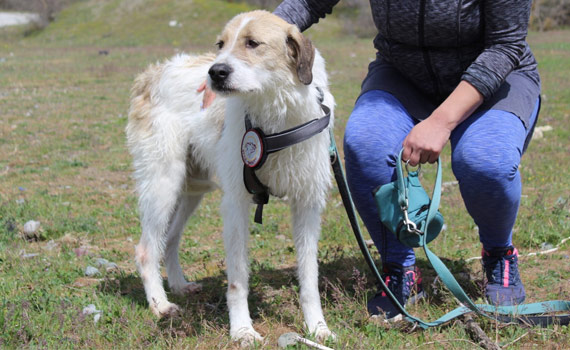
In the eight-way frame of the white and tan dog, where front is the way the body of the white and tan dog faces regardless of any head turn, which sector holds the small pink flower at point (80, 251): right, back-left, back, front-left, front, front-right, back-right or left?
back

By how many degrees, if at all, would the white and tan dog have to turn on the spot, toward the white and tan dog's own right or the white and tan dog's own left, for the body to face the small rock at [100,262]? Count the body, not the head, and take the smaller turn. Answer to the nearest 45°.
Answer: approximately 180°

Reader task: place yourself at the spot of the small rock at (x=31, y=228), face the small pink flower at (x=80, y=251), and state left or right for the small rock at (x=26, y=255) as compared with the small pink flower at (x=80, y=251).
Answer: right

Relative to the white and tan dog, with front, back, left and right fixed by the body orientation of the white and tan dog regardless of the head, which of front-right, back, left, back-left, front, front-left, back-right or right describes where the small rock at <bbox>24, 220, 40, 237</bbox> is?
back

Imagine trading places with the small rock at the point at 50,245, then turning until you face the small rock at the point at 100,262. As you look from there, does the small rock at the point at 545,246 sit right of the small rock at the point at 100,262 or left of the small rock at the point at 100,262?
left

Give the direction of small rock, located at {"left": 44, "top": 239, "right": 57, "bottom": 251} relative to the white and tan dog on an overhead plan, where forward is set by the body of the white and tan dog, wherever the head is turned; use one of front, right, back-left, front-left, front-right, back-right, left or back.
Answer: back

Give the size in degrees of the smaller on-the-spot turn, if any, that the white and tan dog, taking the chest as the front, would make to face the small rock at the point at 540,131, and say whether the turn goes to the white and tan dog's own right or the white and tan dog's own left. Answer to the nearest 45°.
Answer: approximately 90° to the white and tan dog's own left

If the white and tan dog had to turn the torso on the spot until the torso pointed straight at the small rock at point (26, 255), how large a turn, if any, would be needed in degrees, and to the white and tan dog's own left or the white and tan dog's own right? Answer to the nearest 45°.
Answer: approximately 180°

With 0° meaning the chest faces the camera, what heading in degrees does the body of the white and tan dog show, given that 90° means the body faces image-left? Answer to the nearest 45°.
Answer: approximately 315°
